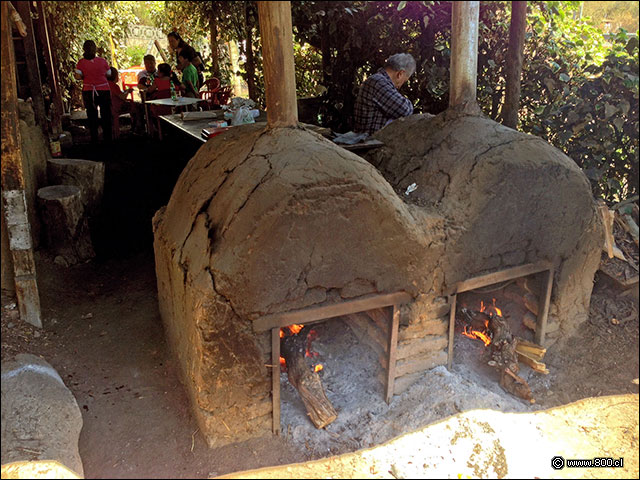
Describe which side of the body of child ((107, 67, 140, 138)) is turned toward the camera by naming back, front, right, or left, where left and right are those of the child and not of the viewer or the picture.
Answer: right

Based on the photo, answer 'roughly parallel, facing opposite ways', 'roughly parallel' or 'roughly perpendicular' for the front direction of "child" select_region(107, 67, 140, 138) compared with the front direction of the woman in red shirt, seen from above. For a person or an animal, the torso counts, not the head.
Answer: roughly perpendicular

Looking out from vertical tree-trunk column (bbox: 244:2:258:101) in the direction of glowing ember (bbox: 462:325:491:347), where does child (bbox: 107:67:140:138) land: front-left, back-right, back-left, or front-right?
front-right
